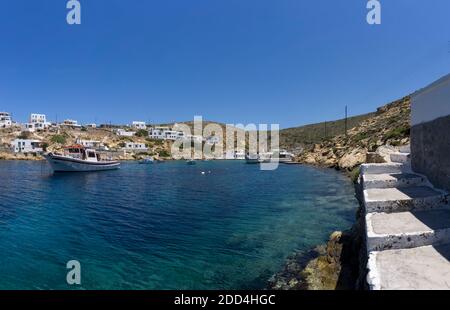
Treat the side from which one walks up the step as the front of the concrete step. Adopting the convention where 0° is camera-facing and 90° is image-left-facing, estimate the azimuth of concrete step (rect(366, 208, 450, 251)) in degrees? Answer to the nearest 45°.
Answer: approximately 0°

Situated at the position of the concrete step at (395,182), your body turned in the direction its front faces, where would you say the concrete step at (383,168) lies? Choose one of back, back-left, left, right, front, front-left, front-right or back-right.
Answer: back

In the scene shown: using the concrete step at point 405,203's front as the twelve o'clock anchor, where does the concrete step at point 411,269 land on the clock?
the concrete step at point 411,269 is roughly at 12 o'clock from the concrete step at point 405,203.

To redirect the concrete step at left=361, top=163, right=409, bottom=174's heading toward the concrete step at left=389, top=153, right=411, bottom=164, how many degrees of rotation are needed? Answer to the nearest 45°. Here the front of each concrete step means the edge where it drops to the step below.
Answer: approximately 135° to its left

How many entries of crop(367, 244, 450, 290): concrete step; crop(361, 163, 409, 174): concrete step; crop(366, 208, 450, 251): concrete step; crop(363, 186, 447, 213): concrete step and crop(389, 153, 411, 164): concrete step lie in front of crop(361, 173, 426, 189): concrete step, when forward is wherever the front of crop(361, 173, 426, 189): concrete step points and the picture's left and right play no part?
3

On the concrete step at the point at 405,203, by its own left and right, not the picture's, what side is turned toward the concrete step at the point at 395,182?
back

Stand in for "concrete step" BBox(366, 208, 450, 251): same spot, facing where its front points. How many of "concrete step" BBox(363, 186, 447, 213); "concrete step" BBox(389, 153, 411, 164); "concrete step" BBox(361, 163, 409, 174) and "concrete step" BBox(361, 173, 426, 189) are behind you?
4

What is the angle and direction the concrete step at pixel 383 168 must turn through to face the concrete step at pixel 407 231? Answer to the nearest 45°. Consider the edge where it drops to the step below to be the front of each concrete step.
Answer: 0° — it already faces it

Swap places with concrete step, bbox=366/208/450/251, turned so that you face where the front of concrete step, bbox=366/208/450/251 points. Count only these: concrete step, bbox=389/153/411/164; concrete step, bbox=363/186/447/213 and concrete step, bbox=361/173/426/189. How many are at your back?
3

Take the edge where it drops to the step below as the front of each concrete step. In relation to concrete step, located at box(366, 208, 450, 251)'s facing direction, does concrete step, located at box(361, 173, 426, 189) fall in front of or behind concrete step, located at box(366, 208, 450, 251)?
behind

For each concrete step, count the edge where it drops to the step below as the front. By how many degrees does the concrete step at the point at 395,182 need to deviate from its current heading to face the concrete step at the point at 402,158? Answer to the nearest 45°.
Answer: approximately 180°

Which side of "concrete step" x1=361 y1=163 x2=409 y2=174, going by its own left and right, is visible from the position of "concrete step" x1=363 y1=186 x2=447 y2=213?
front

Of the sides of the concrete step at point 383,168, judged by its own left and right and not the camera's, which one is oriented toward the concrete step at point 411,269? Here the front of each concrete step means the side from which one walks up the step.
front

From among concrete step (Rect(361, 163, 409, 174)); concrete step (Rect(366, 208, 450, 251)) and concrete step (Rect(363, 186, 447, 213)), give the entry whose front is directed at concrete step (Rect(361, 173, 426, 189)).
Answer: concrete step (Rect(361, 163, 409, 174))
